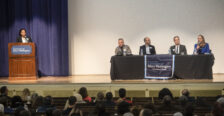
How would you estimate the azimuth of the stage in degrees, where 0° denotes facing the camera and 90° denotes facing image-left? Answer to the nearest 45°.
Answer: approximately 0°

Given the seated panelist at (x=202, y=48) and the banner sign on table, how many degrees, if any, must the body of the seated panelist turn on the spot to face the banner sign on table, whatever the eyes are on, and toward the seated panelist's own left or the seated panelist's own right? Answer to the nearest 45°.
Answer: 0° — they already face it

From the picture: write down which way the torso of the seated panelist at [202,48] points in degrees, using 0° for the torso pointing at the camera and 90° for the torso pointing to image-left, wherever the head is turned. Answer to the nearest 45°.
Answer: approximately 45°

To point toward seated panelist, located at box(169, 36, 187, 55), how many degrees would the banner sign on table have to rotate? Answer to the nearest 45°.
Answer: approximately 135° to its left

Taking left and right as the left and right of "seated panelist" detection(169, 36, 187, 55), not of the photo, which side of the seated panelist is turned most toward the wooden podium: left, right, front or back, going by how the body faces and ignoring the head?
right

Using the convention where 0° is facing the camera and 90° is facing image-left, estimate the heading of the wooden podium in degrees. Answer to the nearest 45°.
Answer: approximately 0°

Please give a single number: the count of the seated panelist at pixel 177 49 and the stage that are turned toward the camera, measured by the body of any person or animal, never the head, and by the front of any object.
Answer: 2

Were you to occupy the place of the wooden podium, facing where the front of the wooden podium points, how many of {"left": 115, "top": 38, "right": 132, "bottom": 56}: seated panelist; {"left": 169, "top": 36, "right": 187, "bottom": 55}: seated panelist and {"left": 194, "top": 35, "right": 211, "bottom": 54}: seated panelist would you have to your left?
3

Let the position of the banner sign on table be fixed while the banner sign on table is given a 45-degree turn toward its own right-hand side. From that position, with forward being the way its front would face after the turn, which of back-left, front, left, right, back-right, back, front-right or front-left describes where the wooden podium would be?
front-right
